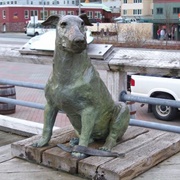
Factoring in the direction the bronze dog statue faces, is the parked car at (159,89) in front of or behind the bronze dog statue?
behind

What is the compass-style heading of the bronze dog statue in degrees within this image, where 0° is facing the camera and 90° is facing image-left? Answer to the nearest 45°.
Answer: approximately 45°
